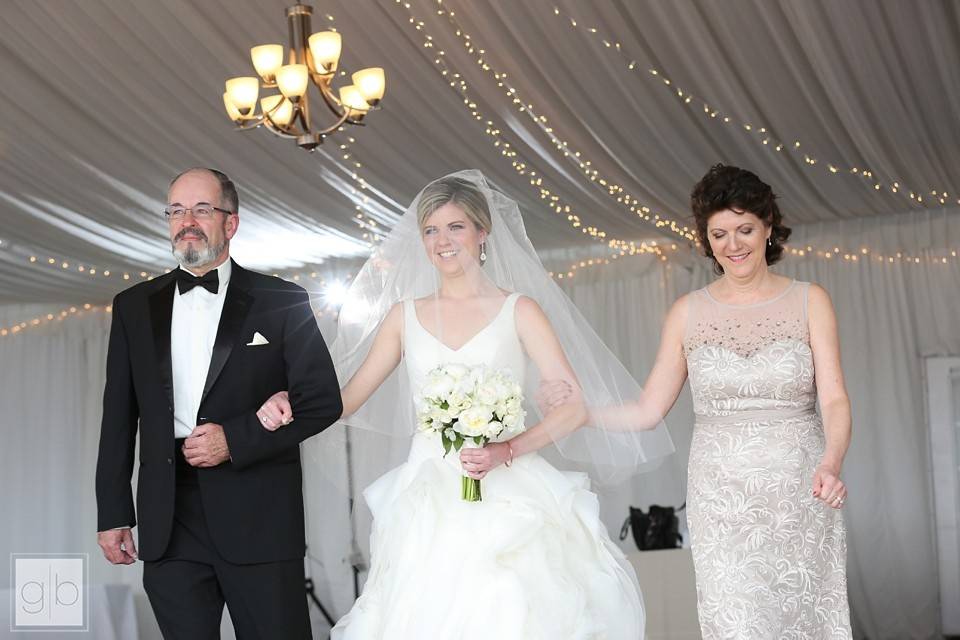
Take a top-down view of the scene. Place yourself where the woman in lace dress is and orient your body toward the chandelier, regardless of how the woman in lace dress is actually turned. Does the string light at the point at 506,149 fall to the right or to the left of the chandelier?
right

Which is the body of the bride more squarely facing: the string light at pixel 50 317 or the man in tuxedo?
the man in tuxedo

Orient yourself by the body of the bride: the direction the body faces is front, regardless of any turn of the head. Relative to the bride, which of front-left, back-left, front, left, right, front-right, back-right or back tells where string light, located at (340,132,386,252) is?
back

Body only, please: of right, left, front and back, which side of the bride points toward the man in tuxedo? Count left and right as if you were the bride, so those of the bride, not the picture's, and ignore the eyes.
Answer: right

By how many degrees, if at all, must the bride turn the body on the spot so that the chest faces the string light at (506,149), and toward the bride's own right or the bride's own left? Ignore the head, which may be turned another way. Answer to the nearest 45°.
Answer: approximately 180°

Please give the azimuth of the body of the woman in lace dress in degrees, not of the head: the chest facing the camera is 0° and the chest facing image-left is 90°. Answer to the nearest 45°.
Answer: approximately 0°

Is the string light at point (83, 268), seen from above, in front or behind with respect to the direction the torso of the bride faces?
behind
